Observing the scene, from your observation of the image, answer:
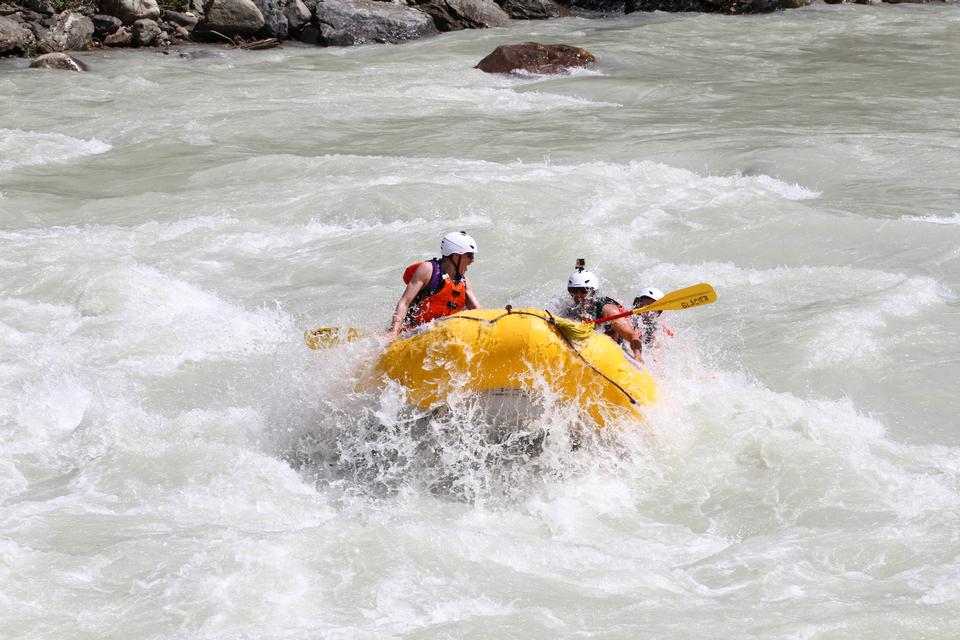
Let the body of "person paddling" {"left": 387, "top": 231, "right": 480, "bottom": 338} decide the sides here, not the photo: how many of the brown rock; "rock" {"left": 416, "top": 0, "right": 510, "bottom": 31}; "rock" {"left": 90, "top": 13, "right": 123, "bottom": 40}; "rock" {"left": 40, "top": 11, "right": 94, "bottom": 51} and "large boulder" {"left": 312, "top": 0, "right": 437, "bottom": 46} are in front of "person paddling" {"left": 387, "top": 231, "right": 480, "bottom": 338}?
0

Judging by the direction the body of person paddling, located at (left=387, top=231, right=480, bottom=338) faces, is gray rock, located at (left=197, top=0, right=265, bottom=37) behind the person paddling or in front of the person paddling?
behind

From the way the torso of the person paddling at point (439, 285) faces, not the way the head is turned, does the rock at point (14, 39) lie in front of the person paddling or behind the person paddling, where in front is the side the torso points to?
behind

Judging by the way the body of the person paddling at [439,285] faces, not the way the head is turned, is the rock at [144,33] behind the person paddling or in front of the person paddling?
behind

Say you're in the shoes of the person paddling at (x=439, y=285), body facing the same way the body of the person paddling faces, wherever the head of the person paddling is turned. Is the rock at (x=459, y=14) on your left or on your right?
on your left

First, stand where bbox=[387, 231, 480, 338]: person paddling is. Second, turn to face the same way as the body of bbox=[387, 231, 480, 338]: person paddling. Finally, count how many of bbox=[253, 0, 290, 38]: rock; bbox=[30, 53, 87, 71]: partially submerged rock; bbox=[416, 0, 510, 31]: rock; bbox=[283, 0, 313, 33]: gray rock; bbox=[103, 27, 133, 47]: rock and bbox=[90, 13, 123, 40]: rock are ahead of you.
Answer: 0

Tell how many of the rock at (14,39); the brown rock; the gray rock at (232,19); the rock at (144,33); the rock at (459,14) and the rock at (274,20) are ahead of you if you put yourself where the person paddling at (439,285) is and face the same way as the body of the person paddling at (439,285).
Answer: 0

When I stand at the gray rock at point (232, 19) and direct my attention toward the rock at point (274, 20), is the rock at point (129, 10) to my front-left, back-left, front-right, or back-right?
back-left

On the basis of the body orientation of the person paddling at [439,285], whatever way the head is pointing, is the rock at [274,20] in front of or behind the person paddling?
behind

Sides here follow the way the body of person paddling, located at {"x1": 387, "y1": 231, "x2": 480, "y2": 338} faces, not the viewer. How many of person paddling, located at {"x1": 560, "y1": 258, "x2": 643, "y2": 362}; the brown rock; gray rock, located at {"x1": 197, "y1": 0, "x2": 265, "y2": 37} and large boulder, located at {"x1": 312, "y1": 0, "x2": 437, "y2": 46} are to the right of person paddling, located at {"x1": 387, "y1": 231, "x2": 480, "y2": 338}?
0

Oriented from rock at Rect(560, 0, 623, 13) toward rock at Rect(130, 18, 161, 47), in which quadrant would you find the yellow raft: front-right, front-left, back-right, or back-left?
front-left

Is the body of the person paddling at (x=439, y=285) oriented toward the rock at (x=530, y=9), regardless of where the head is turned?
no

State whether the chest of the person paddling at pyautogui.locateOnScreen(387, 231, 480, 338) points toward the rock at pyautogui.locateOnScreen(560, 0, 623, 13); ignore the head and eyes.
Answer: no

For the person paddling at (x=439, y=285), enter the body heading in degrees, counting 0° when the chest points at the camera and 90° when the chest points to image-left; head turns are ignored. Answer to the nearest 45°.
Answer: approximately 315°

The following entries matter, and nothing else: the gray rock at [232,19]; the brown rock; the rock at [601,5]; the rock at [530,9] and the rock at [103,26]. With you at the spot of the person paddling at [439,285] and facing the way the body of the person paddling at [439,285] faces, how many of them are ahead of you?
0

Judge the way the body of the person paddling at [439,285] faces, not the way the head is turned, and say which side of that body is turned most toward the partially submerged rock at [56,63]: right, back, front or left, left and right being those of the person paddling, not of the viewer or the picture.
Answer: back

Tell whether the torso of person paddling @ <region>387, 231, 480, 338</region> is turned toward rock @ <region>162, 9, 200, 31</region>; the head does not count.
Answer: no
